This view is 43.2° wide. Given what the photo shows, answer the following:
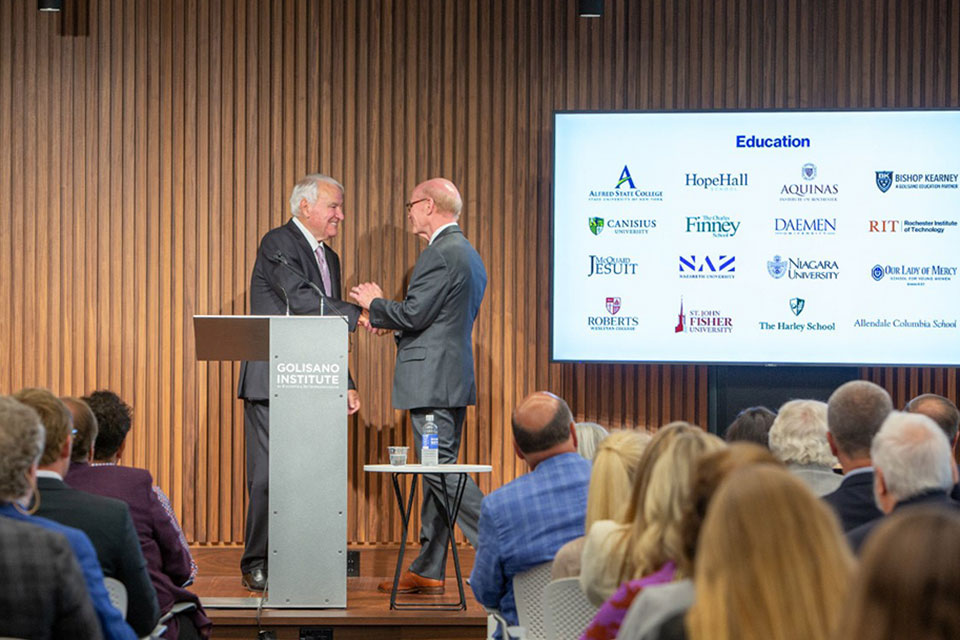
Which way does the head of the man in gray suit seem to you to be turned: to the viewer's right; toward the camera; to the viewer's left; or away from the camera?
to the viewer's left

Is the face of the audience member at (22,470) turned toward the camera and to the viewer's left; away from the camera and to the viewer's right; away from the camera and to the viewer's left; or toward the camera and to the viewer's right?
away from the camera and to the viewer's right

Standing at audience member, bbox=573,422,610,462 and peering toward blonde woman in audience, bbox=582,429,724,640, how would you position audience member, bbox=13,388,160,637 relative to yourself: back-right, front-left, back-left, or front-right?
front-right

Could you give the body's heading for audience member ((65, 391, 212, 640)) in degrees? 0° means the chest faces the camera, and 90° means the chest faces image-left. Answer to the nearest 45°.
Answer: approximately 225°

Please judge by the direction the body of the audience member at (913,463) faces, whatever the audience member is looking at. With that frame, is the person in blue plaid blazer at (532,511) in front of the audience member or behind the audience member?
in front

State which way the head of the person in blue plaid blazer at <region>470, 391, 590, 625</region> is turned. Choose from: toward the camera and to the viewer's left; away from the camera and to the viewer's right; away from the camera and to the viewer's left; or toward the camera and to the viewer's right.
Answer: away from the camera and to the viewer's left

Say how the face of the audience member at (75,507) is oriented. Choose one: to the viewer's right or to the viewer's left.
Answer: to the viewer's right

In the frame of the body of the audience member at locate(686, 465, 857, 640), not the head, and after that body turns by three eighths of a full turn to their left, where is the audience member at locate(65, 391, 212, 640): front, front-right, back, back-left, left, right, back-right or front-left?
right

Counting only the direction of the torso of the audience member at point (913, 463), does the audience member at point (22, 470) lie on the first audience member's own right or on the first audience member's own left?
on the first audience member's own left

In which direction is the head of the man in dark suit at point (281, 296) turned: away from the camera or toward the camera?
toward the camera

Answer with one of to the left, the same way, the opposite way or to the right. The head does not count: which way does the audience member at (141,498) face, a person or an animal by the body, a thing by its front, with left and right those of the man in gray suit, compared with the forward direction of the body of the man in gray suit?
to the right

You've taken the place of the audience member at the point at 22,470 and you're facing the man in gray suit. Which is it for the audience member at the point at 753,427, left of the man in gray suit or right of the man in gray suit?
right

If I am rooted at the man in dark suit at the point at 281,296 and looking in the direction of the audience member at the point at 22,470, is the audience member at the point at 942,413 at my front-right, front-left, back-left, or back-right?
front-left

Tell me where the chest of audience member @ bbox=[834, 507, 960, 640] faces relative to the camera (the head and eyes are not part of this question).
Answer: away from the camera

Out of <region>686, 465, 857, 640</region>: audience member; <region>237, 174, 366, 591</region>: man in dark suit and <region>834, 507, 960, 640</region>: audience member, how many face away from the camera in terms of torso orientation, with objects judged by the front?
2

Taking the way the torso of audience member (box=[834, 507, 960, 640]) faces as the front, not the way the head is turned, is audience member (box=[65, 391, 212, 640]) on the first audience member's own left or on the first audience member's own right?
on the first audience member's own left

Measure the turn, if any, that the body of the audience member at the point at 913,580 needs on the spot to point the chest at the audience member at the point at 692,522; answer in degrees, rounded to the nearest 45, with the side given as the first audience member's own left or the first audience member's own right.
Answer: approximately 45° to the first audience member's own left

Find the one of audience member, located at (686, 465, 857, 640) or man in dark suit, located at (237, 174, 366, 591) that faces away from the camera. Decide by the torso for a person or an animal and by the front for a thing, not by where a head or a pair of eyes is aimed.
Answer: the audience member

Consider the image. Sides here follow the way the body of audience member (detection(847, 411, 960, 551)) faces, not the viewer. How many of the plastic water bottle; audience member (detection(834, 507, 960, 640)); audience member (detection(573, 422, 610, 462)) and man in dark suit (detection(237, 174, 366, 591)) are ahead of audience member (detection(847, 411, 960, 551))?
3
